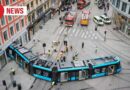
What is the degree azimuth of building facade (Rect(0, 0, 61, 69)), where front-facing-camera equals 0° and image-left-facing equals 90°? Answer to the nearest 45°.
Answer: approximately 315°

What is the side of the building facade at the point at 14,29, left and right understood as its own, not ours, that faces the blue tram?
front
